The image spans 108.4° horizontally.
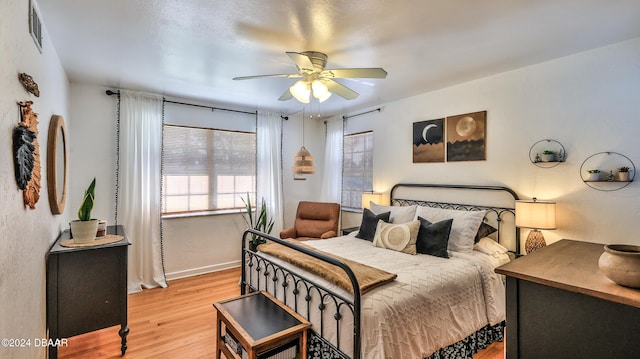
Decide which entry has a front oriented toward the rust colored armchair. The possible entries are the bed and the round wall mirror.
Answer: the round wall mirror

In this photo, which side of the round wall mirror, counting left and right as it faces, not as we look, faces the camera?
right

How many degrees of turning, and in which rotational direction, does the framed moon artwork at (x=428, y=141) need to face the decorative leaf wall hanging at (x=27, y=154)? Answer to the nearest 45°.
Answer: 0° — it already faces it

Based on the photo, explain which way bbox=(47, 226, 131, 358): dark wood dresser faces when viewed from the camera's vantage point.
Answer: facing to the right of the viewer

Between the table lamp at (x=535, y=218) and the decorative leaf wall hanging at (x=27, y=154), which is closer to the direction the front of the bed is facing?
the decorative leaf wall hanging

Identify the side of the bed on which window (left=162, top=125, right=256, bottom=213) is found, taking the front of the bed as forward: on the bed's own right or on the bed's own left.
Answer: on the bed's own right

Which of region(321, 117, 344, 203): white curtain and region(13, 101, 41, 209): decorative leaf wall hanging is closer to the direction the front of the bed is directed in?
the decorative leaf wall hanging

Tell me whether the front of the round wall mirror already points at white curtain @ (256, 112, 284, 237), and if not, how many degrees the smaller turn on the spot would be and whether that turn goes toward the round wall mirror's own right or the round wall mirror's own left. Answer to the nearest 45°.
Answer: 0° — it already faces it

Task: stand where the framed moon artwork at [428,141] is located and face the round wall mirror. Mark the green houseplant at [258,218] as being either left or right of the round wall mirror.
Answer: right
